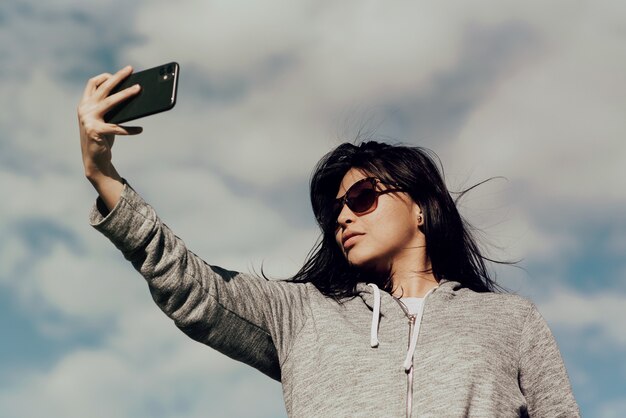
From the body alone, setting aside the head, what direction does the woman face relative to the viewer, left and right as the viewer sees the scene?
facing the viewer

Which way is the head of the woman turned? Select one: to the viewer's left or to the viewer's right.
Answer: to the viewer's left
